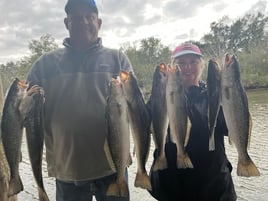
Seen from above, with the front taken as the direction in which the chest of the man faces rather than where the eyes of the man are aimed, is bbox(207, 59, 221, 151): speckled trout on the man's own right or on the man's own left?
on the man's own left

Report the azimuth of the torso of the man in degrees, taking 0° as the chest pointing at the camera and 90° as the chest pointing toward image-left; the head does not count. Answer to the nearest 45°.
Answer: approximately 0°

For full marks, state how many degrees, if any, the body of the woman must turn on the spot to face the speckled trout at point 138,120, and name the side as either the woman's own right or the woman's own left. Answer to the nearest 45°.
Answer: approximately 45° to the woman's own right

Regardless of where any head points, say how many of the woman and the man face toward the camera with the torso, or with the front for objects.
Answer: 2

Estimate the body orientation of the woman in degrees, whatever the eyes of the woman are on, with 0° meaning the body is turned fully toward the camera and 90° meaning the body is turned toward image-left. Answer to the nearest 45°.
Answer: approximately 0°
